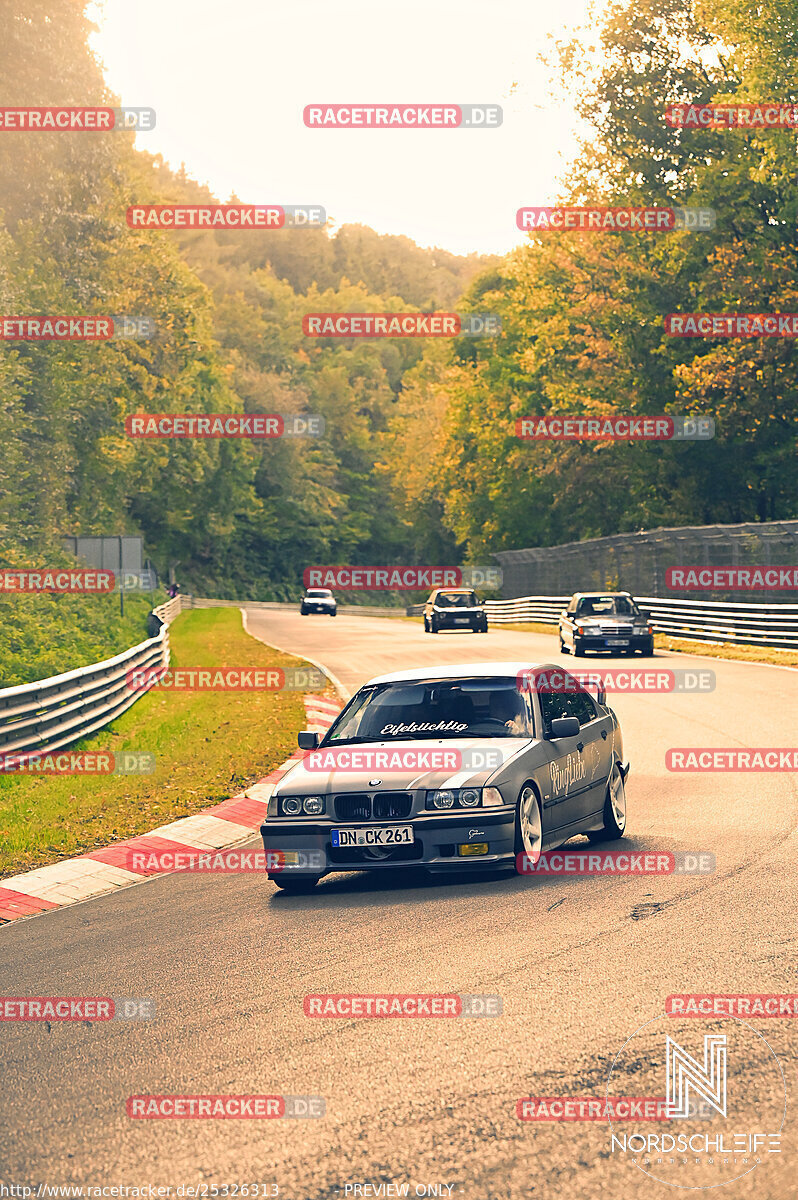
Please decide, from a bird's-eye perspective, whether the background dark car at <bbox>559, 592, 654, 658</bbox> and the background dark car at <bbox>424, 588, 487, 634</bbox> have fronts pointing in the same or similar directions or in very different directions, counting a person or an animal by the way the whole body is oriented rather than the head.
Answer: same or similar directions

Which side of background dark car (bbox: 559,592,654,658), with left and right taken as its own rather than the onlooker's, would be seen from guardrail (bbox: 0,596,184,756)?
front

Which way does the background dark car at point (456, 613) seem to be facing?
toward the camera

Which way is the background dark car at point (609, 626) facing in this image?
toward the camera

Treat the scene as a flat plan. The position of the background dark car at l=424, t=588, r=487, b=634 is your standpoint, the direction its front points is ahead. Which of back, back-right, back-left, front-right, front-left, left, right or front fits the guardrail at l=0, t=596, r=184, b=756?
front

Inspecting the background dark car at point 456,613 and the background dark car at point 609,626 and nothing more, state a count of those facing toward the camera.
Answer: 2
